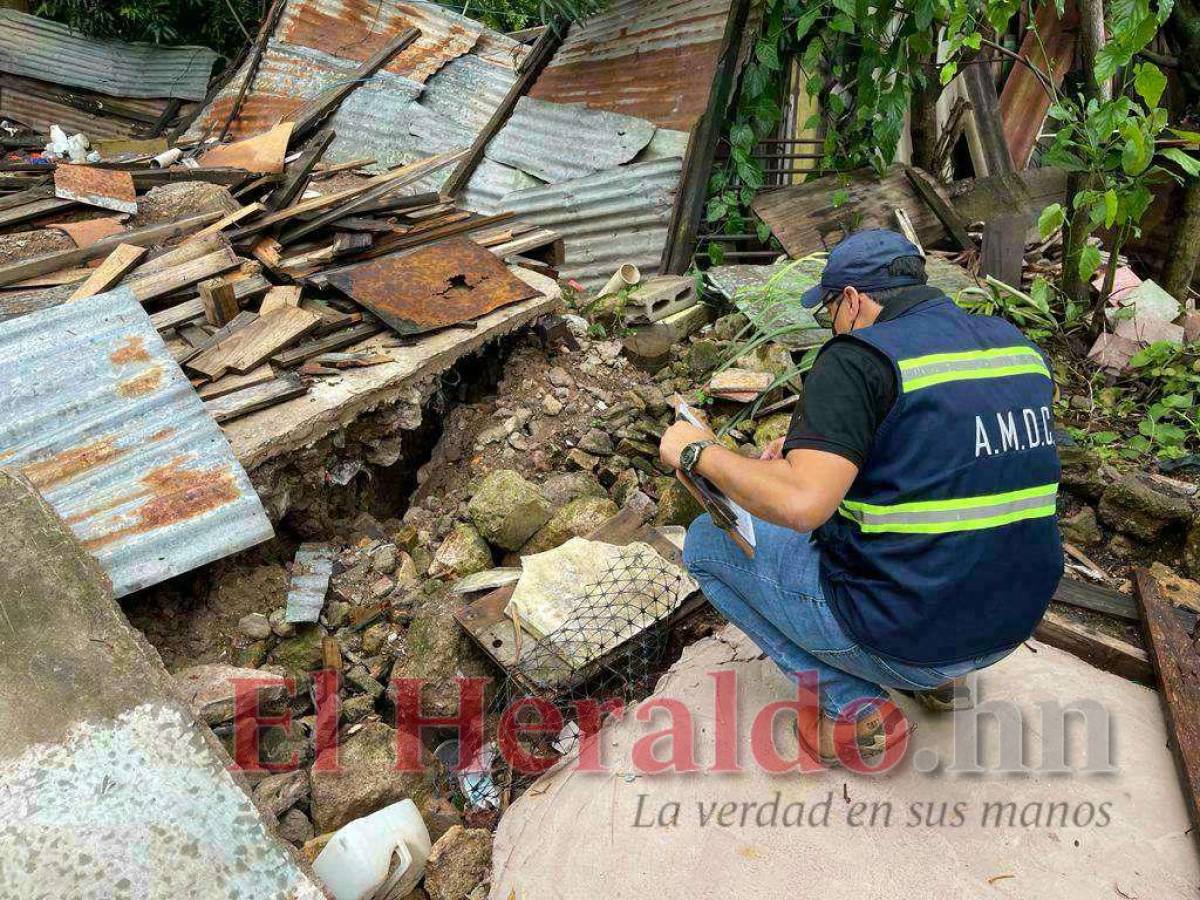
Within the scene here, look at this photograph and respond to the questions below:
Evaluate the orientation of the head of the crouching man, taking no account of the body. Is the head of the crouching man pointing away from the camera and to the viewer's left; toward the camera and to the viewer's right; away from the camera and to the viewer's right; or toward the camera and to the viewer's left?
away from the camera and to the viewer's left

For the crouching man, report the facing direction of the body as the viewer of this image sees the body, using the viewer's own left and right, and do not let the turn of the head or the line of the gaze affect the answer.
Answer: facing away from the viewer and to the left of the viewer

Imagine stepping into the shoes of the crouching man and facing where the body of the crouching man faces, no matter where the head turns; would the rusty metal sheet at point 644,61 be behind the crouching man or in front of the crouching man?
in front

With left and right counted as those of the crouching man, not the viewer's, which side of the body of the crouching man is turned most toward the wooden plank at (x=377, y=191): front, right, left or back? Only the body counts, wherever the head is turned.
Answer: front

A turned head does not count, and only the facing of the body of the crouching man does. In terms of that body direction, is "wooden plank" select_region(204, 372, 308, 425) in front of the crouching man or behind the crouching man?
in front

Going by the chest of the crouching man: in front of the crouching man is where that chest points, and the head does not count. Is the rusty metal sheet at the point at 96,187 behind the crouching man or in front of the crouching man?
in front

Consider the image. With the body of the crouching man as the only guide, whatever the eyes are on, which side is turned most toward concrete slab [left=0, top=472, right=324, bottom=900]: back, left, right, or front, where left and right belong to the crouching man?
left

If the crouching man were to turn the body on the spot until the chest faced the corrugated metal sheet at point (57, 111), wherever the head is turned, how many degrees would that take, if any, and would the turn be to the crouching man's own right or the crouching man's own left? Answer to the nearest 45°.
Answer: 0° — they already face it

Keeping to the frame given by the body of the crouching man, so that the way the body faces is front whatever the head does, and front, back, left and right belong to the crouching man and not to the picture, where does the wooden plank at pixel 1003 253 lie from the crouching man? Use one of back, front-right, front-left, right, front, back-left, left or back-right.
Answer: front-right
